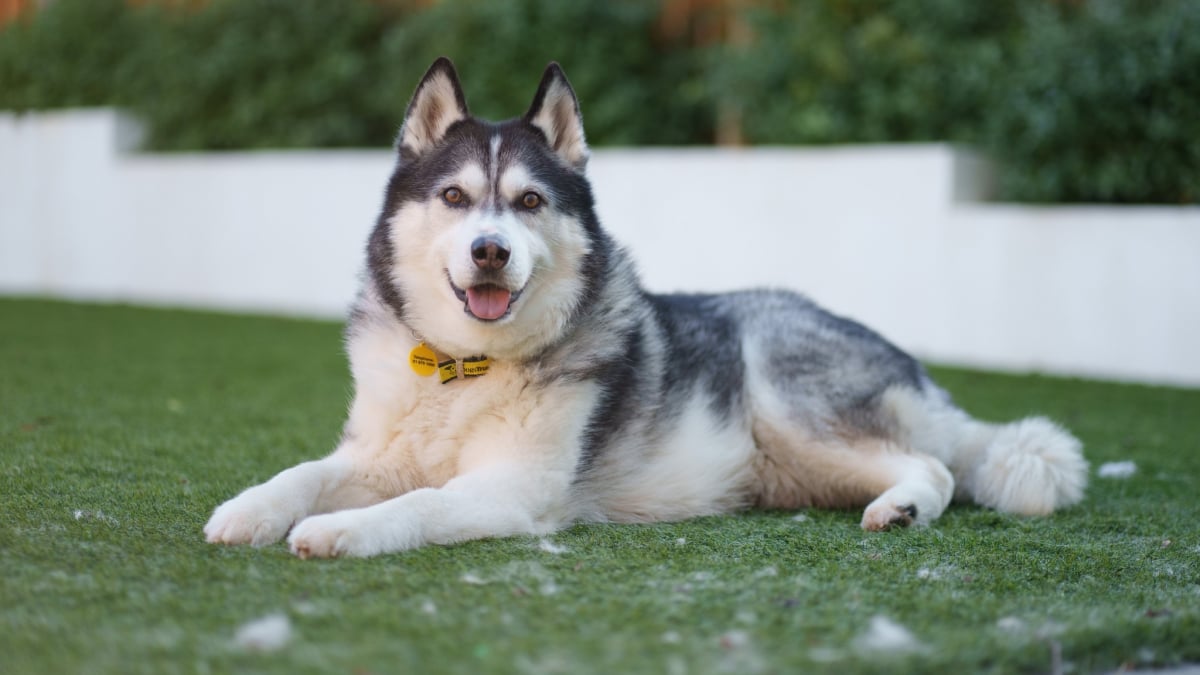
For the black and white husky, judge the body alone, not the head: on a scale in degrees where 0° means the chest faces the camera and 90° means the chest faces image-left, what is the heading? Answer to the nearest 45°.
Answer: approximately 45°

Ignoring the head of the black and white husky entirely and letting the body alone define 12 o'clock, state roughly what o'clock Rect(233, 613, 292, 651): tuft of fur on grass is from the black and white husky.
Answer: The tuft of fur on grass is roughly at 11 o'clock from the black and white husky.

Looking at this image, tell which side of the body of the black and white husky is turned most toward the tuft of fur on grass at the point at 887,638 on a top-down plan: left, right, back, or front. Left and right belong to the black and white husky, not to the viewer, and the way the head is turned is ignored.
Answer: left

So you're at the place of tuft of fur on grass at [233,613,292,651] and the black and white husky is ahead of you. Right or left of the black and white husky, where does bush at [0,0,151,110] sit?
left

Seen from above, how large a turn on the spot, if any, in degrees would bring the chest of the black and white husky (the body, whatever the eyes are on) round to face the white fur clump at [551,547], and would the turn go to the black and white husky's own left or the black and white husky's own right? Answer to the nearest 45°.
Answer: approximately 45° to the black and white husky's own left

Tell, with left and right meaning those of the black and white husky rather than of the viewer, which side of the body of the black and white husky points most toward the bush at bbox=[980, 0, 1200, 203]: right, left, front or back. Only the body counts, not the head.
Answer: back

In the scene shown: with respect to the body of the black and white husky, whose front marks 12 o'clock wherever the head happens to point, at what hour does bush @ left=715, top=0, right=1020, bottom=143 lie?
The bush is roughly at 5 o'clock from the black and white husky.

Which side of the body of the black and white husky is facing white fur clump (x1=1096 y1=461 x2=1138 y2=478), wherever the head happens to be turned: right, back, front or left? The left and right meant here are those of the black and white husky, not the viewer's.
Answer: back

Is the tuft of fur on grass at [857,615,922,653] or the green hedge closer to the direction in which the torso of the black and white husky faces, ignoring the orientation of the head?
the tuft of fur on grass

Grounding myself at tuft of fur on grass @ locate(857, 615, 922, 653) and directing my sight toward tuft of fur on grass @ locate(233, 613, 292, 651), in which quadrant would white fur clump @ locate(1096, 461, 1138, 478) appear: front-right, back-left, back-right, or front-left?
back-right

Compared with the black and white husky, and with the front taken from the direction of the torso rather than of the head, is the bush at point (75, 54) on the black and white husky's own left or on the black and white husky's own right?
on the black and white husky's own right
